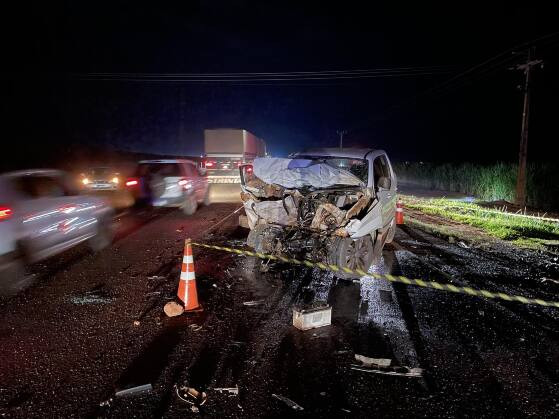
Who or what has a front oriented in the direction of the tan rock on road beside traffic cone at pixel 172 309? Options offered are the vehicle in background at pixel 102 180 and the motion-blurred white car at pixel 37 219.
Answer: the vehicle in background

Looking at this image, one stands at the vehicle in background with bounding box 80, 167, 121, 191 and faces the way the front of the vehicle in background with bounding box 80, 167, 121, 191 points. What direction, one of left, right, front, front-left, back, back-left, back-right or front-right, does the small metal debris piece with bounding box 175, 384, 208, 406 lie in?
front

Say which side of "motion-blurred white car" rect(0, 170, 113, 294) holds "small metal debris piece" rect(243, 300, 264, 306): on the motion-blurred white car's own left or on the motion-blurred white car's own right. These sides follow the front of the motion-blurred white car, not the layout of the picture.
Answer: on the motion-blurred white car's own right

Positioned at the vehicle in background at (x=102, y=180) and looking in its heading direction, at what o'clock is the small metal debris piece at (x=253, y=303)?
The small metal debris piece is roughly at 12 o'clock from the vehicle in background.

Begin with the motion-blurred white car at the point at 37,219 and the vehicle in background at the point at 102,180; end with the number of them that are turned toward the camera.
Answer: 1

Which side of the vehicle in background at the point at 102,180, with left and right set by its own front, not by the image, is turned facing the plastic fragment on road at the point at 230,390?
front

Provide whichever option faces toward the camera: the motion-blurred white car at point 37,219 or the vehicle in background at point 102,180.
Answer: the vehicle in background

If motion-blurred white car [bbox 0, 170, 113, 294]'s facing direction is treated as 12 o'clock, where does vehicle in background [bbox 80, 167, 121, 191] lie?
The vehicle in background is roughly at 11 o'clock from the motion-blurred white car.

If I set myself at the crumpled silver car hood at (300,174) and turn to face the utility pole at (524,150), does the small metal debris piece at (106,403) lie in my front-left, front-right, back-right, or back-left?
back-right

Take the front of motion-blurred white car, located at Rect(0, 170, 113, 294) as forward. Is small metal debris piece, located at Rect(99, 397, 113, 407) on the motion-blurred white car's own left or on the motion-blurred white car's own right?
on the motion-blurred white car's own right

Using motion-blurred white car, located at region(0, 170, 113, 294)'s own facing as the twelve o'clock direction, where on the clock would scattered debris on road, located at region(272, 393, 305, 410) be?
The scattered debris on road is roughly at 4 o'clock from the motion-blurred white car.

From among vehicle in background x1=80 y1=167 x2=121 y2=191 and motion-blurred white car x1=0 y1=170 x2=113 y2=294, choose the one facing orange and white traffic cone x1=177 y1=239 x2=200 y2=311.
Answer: the vehicle in background

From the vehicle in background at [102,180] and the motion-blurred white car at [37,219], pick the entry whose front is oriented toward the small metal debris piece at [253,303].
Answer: the vehicle in background

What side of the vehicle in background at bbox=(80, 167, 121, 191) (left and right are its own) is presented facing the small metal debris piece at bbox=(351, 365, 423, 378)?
front

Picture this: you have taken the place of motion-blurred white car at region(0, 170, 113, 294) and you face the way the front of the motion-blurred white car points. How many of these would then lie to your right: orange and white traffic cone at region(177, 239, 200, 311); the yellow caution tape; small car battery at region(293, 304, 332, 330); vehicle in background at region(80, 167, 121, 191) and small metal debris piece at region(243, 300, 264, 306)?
4

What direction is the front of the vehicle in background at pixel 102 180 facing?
toward the camera

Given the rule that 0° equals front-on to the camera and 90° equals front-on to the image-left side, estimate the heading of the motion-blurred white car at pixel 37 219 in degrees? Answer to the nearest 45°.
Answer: approximately 225°

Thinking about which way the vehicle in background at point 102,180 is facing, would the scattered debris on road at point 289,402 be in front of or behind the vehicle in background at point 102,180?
in front

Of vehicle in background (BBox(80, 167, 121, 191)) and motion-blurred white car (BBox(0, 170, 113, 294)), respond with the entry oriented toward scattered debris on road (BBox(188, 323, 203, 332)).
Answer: the vehicle in background
